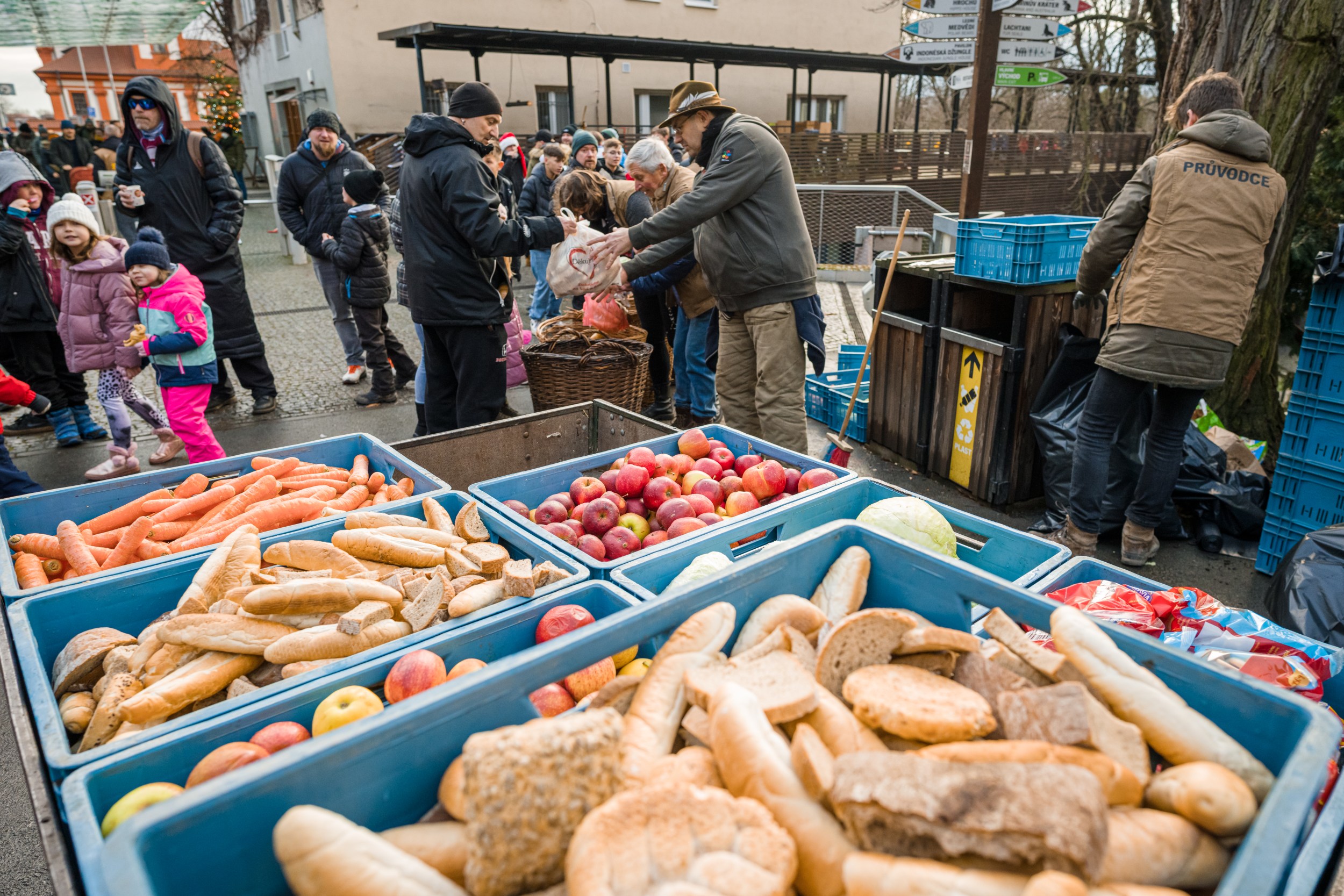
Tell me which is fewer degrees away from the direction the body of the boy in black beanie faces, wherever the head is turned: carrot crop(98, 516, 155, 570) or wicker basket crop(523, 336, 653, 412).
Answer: the carrot

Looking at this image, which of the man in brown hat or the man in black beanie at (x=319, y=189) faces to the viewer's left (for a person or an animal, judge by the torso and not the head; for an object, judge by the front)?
the man in brown hat

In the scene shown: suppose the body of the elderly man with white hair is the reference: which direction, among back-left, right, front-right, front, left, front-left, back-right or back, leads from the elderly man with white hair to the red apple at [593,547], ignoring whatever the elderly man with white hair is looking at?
front-left

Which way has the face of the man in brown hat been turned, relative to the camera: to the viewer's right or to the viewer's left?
to the viewer's left

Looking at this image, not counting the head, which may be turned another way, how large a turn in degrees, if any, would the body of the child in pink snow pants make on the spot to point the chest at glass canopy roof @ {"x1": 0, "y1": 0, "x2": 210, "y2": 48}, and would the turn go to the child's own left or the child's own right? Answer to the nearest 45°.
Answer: approximately 135° to the child's own right

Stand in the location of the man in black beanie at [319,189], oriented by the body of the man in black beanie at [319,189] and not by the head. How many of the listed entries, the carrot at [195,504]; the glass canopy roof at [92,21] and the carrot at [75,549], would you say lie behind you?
1

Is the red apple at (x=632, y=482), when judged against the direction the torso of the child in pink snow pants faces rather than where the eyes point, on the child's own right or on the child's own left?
on the child's own left

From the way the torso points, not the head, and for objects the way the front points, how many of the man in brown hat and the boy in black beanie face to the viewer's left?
2

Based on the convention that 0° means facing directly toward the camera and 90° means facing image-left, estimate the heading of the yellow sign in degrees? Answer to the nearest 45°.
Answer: approximately 45°

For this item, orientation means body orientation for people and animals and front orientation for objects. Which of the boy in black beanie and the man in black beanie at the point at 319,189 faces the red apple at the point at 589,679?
the man in black beanie

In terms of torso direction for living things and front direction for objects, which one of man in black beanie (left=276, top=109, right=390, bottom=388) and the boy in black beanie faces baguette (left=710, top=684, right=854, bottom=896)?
the man in black beanie

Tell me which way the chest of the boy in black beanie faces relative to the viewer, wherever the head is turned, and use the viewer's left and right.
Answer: facing to the left of the viewer

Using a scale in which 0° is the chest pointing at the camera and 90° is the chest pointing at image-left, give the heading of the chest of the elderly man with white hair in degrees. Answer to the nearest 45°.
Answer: approximately 45°

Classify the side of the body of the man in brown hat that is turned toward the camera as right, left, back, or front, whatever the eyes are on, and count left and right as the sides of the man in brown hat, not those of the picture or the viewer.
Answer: left

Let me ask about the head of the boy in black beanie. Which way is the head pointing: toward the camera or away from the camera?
away from the camera
